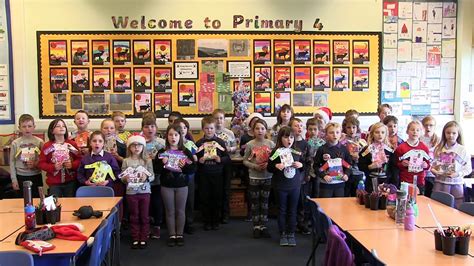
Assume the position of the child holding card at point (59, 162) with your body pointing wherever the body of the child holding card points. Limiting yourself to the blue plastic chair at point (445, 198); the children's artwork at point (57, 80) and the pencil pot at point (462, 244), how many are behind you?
1

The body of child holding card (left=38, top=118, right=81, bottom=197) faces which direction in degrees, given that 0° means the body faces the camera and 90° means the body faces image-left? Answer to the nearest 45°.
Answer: approximately 0°

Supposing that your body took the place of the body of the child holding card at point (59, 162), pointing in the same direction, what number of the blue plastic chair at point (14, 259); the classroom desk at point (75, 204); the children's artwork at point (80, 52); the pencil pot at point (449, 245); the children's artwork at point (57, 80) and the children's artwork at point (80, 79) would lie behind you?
3

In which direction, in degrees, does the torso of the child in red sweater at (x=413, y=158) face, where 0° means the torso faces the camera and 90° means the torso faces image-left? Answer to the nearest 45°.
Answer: approximately 0°

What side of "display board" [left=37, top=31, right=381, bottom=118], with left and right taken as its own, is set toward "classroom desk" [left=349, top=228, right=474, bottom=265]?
front

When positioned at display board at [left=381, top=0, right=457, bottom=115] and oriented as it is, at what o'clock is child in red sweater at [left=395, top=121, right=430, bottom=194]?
The child in red sweater is roughly at 12 o'clock from the display board.

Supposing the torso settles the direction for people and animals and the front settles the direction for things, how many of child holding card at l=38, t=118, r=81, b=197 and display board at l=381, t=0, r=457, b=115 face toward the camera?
2

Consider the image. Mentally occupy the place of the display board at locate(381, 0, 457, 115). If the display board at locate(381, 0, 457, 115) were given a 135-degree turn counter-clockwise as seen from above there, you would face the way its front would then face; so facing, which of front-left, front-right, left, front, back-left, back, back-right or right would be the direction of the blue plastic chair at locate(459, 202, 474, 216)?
back-right

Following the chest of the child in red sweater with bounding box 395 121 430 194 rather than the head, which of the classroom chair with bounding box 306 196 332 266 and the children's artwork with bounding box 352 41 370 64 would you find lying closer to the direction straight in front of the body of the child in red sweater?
the classroom chair

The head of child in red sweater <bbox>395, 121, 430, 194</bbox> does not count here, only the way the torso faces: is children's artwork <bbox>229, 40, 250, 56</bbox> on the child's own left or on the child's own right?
on the child's own right
